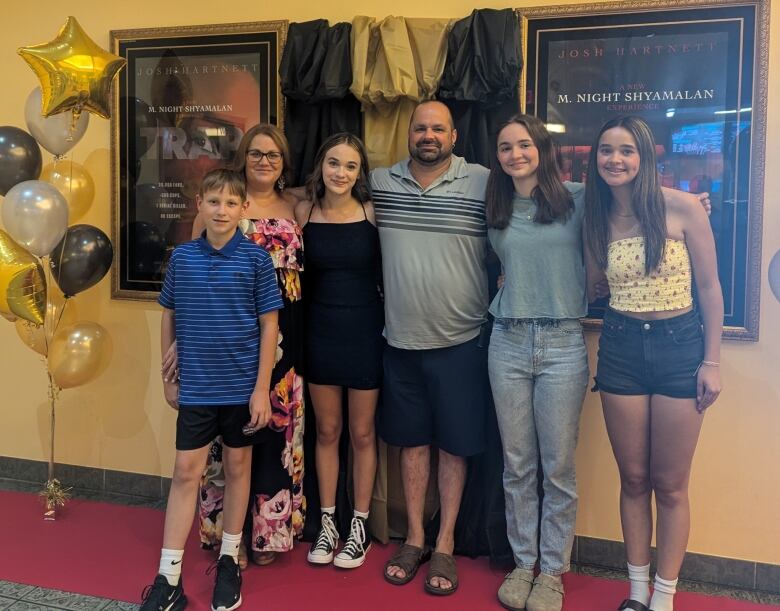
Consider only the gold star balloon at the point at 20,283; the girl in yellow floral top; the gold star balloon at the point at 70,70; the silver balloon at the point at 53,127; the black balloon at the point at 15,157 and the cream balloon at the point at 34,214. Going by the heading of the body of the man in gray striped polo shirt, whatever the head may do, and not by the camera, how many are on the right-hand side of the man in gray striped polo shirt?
5

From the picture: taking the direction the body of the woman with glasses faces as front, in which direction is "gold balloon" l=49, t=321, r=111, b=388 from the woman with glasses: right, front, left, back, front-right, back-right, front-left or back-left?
back-right

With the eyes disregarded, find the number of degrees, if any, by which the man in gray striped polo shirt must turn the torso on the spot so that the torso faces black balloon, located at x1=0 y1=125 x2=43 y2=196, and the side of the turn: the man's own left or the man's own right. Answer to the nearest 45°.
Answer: approximately 90° to the man's own right

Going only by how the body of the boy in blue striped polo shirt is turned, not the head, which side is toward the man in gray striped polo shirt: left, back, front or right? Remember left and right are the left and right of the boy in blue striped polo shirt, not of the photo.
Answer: left

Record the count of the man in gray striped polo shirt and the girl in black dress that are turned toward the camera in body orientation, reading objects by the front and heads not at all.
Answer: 2

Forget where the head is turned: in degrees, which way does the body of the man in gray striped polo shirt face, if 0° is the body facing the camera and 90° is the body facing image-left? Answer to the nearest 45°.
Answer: approximately 0°

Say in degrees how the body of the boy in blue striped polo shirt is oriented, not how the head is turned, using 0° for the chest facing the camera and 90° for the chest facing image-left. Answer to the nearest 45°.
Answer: approximately 0°
